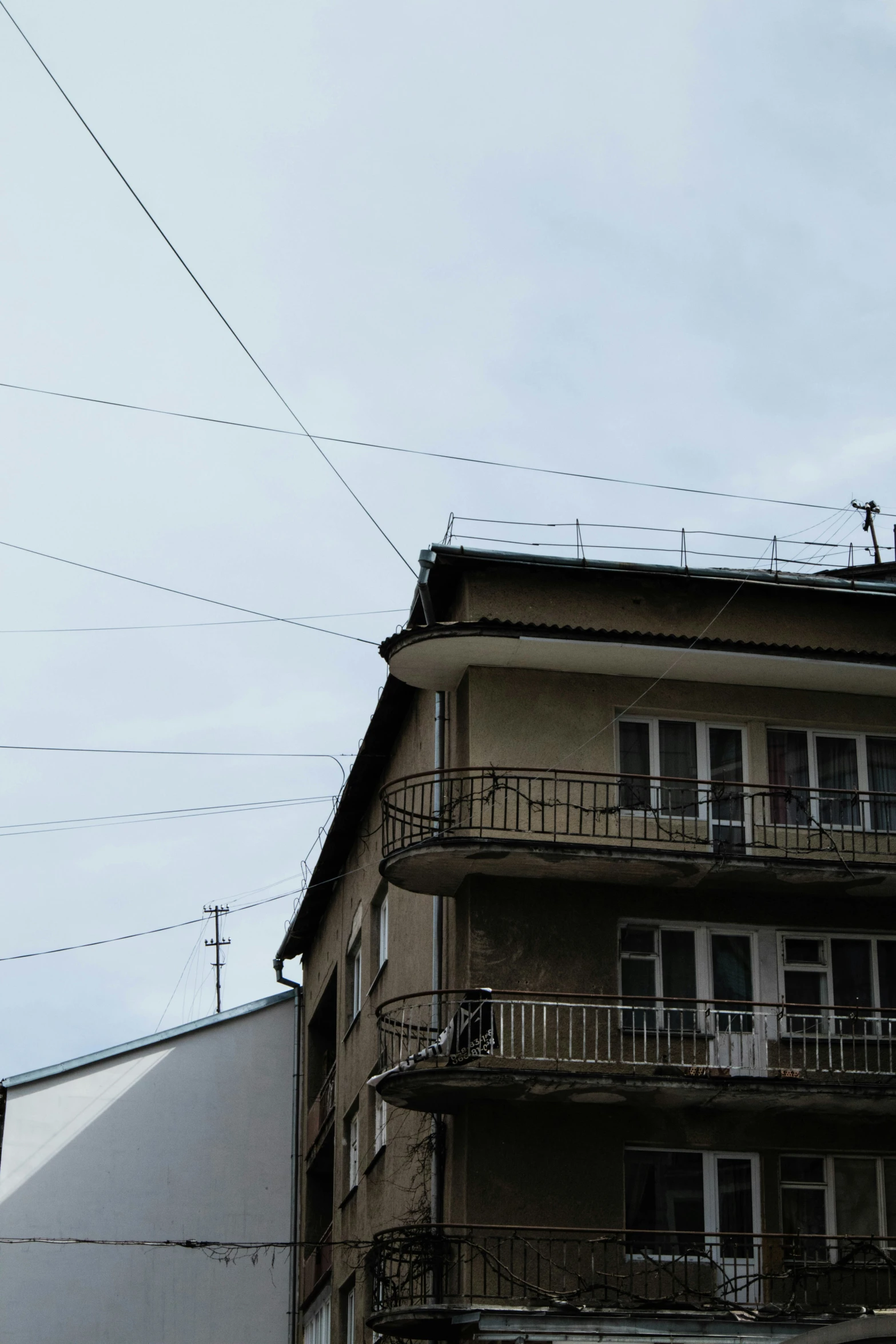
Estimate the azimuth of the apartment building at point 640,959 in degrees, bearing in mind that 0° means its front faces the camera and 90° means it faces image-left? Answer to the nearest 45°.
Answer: approximately 0°
